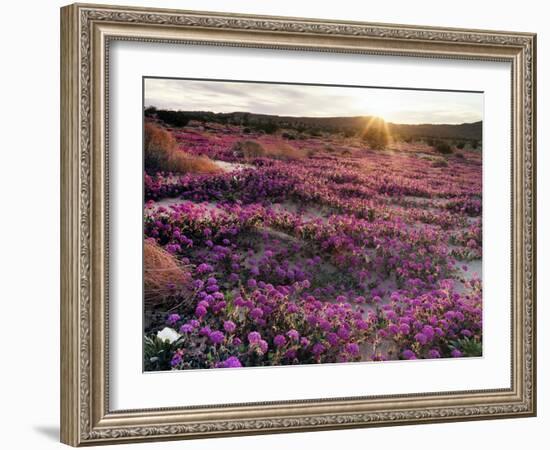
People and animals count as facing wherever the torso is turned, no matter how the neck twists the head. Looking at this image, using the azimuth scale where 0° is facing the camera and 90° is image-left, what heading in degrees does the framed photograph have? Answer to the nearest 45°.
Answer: approximately 315°
